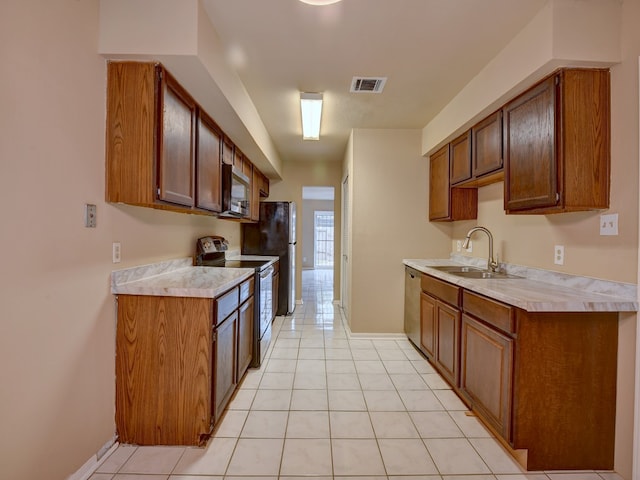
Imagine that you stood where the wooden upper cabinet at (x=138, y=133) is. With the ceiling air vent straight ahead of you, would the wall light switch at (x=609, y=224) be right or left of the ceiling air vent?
right

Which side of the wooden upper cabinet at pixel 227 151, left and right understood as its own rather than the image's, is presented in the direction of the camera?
right

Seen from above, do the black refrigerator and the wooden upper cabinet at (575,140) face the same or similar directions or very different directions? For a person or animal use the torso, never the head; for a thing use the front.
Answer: very different directions

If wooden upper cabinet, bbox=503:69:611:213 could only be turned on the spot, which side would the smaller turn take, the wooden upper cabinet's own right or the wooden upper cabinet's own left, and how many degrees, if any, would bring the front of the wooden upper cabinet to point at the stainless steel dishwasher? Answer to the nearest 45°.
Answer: approximately 90° to the wooden upper cabinet's own right

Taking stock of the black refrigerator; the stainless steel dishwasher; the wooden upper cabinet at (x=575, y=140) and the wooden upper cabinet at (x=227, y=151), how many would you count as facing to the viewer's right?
2

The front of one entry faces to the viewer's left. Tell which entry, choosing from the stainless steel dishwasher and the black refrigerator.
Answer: the stainless steel dishwasher

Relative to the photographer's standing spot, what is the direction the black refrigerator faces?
facing to the right of the viewer

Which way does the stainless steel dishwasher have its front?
to the viewer's left

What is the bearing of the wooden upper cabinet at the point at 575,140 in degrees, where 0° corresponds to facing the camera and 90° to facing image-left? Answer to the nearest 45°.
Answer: approximately 45°
